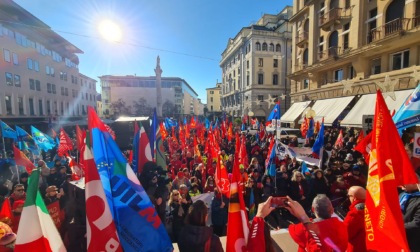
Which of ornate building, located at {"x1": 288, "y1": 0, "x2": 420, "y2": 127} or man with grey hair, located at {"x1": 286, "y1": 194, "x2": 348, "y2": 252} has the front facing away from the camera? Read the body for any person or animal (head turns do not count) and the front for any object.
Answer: the man with grey hair

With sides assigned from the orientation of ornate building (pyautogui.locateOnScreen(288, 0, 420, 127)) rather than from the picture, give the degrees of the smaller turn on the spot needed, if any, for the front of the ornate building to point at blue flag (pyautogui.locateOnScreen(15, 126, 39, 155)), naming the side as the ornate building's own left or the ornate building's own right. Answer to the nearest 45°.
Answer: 0° — it already faces it

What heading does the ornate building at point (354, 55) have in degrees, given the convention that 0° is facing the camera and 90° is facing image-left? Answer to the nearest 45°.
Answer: approximately 45°

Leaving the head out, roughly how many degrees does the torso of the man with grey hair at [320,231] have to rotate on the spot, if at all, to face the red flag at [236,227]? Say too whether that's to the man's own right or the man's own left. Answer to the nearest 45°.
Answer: approximately 90° to the man's own left

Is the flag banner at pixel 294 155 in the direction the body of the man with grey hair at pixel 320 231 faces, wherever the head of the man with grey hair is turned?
yes

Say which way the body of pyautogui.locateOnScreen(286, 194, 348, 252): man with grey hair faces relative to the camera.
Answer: away from the camera

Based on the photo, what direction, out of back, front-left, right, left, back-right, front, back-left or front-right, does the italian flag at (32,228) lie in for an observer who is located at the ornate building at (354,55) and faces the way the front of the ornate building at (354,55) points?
front-left
